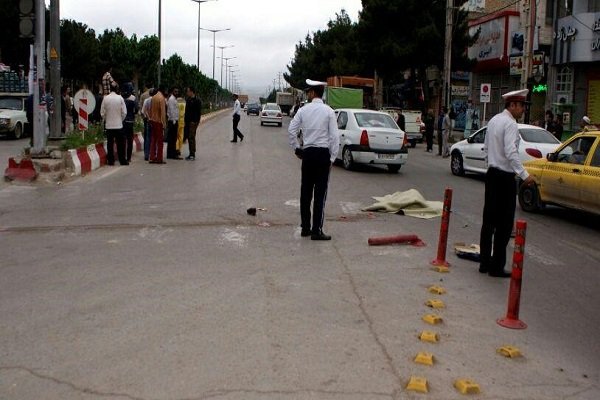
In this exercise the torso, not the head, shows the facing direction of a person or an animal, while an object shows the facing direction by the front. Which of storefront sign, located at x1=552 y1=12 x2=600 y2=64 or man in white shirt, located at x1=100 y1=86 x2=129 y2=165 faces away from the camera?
the man in white shirt

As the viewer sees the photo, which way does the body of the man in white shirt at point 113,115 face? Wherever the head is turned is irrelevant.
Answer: away from the camera

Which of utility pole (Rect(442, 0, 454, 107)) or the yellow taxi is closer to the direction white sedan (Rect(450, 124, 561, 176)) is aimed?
the utility pole

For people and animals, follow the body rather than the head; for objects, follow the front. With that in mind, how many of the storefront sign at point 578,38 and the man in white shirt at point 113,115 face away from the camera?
1

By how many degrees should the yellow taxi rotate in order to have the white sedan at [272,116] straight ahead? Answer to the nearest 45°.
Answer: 0° — it already faces it

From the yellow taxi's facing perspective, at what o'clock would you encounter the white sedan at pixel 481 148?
The white sedan is roughly at 1 o'clock from the yellow taxi.

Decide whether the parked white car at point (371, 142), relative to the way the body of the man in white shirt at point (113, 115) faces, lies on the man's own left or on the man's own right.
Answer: on the man's own right

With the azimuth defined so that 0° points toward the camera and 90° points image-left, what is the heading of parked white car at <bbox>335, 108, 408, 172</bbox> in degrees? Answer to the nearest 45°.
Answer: approximately 135°

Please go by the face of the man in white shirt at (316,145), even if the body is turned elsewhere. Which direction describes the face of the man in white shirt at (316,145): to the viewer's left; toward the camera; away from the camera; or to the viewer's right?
away from the camera
